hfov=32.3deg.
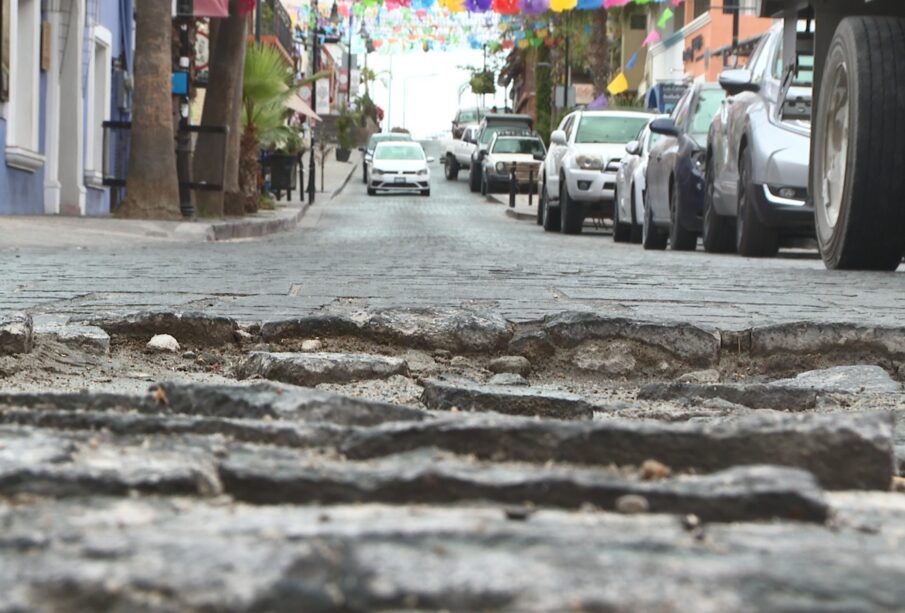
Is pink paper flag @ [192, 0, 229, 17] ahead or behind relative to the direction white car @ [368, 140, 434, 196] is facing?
ahead

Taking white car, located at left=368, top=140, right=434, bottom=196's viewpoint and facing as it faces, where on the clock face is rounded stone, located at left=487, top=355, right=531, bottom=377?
The rounded stone is roughly at 12 o'clock from the white car.

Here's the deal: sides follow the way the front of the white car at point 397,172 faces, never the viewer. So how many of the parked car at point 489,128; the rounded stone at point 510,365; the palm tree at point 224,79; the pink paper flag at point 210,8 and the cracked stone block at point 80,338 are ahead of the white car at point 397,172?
4

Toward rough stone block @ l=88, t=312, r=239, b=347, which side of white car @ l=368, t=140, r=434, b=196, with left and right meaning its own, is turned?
front

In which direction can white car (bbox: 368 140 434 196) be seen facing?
toward the camera

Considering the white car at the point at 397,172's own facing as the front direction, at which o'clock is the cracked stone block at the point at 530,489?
The cracked stone block is roughly at 12 o'clock from the white car.

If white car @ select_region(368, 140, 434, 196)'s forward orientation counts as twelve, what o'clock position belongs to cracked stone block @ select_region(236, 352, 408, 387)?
The cracked stone block is roughly at 12 o'clock from the white car.

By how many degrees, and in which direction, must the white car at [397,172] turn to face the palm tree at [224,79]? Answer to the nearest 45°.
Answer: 0° — it already faces it

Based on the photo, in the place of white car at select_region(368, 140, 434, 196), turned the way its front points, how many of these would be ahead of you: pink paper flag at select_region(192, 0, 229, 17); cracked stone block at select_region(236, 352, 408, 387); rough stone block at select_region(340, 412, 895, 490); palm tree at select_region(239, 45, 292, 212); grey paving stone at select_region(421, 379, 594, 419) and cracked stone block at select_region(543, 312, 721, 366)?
6

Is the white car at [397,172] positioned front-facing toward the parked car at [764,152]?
yes

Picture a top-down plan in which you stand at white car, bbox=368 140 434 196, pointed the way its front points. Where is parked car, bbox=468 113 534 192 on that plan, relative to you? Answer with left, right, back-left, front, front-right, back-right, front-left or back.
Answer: back-left

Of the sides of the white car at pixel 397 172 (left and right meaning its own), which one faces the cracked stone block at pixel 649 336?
front

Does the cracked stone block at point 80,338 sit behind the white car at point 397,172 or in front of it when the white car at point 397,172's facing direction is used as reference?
in front

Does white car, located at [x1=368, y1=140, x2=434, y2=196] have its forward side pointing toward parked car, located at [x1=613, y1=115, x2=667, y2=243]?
yes
